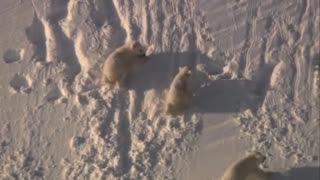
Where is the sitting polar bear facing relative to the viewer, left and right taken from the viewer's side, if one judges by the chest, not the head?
facing away from the viewer and to the right of the viewer

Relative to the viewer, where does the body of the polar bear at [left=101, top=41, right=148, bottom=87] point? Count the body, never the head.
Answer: to the viewer's right
